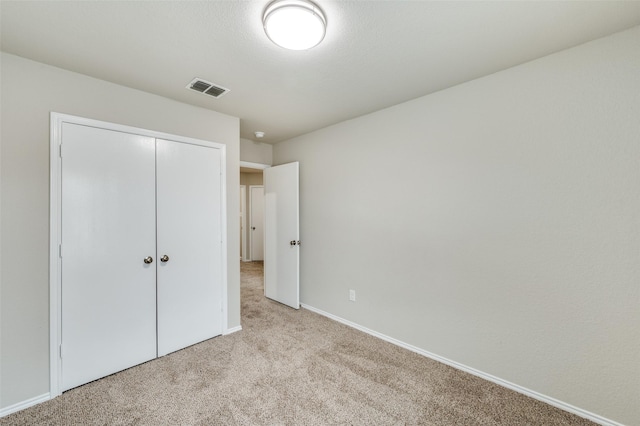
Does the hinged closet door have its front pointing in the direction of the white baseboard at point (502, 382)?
no

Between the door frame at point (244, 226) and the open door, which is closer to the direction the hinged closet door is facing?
the open door

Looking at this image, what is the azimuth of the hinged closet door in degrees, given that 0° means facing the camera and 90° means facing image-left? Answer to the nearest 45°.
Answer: approximately 315°

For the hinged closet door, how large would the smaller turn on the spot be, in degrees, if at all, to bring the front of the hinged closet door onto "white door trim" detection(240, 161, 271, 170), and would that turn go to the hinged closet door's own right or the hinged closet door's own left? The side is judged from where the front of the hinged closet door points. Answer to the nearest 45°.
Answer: approximately 90° to the hinged closet door's own left

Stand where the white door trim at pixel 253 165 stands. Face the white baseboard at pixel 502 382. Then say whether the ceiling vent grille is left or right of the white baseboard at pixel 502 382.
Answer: right

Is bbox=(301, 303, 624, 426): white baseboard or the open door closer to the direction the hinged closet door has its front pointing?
the white baseboard

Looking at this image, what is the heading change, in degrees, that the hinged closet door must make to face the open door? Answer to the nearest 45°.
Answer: approximately 45° to its left

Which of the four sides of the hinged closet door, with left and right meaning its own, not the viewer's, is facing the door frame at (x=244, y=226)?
left

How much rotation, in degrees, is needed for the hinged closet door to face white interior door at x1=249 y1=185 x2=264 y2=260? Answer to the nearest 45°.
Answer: approximately 90° to its left
